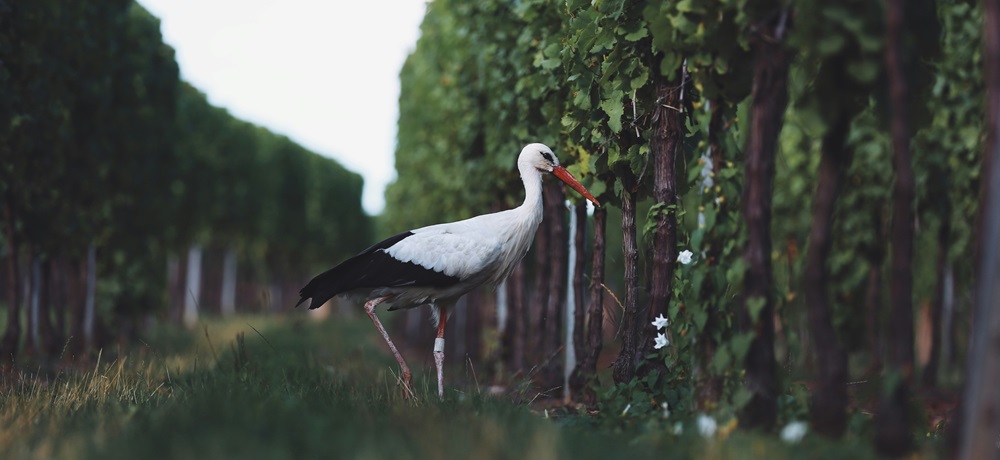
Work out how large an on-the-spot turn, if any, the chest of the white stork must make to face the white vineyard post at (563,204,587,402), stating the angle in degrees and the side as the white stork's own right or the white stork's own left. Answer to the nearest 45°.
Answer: approximately 45° to the white stork's own left

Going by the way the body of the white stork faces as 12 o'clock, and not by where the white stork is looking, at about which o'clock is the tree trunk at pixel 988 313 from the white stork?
The tree trunk is roughly at 2 o'clock from the white stork.

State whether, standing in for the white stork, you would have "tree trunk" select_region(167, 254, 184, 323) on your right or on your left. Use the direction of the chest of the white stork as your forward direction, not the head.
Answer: on your left

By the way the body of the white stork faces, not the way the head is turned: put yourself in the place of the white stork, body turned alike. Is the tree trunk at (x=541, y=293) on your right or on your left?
on your left

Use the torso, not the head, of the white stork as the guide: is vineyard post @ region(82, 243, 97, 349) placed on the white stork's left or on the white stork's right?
on the white stork's left

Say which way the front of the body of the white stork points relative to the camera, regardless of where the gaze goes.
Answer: to the viewer's right

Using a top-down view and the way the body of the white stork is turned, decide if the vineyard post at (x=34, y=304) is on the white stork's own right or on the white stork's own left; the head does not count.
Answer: on the white stork's own left
